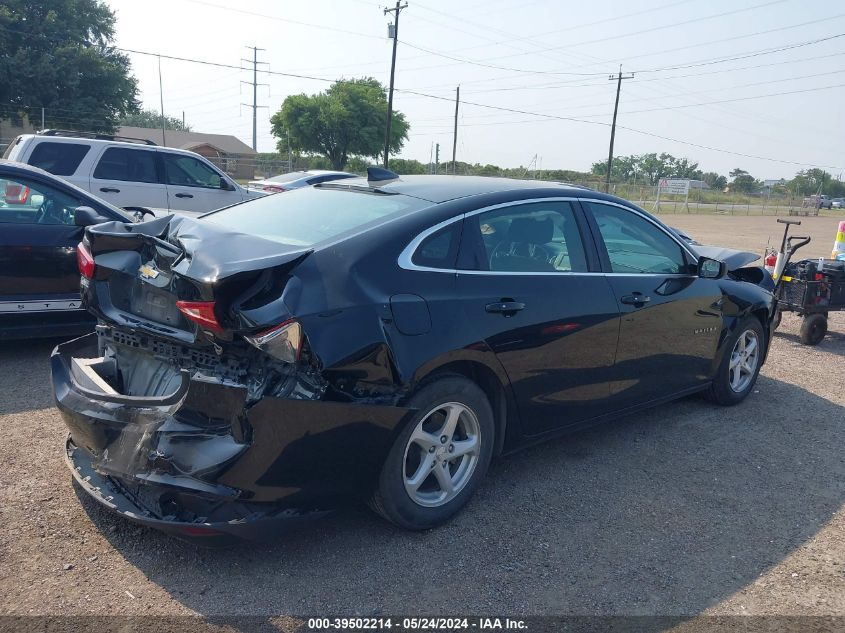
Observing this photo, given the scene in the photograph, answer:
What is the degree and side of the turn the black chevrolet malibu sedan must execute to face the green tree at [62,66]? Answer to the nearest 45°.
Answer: approximately 90° to its left

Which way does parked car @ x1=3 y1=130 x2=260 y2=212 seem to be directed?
to the viewer's right

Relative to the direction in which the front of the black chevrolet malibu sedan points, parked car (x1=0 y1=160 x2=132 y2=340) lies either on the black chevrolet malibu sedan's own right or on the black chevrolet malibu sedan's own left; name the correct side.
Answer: on the black chevrolet malibu sedan's own left

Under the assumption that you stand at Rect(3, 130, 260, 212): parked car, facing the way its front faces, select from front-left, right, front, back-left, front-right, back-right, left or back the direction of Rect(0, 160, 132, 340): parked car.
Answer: right

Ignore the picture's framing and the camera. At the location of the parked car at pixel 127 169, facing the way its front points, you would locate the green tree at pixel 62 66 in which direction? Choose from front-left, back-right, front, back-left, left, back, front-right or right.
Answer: left

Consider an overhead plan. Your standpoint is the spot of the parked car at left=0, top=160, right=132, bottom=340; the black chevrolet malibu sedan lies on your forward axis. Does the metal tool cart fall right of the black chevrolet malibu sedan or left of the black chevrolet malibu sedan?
left

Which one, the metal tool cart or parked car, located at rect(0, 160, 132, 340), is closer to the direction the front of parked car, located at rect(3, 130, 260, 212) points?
the metal tool cart

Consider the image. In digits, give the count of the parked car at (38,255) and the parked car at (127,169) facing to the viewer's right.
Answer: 2

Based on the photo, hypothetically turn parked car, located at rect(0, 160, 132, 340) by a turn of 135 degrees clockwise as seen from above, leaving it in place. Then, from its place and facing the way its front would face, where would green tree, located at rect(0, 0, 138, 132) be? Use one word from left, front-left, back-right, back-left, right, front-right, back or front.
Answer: back-right

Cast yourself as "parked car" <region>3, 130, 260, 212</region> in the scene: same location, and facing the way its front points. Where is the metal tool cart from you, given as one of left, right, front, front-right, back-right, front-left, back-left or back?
front-right

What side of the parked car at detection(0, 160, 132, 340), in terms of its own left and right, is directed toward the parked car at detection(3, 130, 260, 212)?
left

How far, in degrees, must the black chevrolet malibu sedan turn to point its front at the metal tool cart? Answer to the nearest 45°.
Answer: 0° — it already faces it

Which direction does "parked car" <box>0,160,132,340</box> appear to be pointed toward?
to the viewer's right
